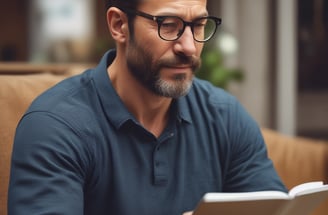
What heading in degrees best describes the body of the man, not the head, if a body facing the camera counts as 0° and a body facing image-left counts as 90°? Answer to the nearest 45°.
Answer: approximately 315°

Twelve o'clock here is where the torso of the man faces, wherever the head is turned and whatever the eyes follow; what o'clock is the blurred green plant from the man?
The blurred green plant is roughly at 8 o'clock from the man.
